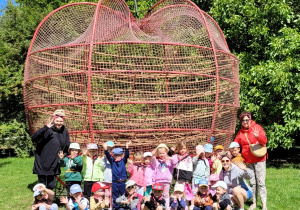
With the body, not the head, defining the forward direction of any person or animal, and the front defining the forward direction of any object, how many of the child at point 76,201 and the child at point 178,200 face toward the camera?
2

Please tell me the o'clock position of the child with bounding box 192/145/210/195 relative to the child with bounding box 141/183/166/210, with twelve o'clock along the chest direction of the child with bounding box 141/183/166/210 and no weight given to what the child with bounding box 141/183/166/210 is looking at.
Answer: the child with bounding box 192/145/210/195 is roughly at 7 o'clock from the child with bounding box 141/183/166/210.

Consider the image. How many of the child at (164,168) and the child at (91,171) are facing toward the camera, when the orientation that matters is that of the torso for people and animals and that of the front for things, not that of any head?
2

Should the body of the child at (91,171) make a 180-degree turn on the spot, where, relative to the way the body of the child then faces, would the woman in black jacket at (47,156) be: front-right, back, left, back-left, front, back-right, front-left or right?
back-left

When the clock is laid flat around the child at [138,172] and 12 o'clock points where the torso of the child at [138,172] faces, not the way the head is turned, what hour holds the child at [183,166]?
the child at [183,166] is roughly at 9 o'clock from the child at [138,172].

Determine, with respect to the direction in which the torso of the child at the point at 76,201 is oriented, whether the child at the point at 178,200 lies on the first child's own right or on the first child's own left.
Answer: on the first child's own left

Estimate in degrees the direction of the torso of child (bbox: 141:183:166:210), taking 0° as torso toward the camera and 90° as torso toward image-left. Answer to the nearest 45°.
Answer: approximately 0°
